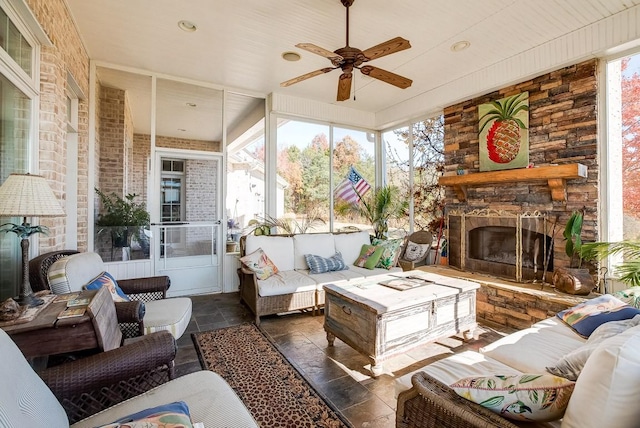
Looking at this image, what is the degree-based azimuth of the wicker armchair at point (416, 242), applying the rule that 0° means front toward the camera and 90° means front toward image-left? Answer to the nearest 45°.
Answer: approximately 45°

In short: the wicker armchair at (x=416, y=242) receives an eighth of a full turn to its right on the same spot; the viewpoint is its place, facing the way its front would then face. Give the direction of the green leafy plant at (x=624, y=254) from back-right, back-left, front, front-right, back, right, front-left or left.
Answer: back-left

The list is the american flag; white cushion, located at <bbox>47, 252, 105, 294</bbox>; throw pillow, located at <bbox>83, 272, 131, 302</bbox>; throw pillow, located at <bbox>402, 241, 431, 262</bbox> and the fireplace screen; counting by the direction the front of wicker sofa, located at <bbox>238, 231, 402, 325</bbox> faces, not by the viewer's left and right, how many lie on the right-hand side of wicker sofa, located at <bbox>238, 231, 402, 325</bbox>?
2

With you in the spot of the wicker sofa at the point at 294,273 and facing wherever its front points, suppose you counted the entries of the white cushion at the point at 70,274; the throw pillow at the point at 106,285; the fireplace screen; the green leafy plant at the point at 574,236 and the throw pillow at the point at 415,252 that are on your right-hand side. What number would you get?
2

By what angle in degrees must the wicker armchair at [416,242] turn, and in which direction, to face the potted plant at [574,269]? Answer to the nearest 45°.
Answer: approximately 90° to its left

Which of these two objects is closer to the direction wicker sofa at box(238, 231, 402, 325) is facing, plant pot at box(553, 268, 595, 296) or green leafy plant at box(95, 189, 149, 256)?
the plant pot

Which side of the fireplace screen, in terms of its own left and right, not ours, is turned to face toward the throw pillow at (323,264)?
front

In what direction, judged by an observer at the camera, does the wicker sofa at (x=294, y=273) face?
facing the viewer and to the right of the viewer

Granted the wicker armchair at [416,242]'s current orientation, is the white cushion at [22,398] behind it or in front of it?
in front

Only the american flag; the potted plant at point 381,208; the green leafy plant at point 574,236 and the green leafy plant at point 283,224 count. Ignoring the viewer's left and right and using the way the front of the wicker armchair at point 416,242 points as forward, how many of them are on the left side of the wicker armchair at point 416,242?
1

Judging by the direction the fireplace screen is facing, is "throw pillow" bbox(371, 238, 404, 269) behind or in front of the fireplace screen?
in front

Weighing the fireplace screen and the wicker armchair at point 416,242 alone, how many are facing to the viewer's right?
0

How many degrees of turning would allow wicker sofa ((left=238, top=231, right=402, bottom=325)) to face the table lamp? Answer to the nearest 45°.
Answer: approximately 90° to its right
